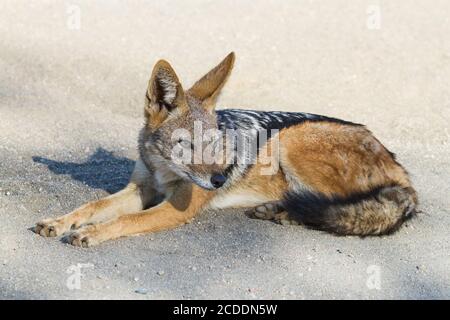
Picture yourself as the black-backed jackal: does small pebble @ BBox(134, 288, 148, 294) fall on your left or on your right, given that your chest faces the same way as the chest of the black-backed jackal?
on your left

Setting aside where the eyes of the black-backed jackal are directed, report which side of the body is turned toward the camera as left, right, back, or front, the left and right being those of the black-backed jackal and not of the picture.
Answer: left
